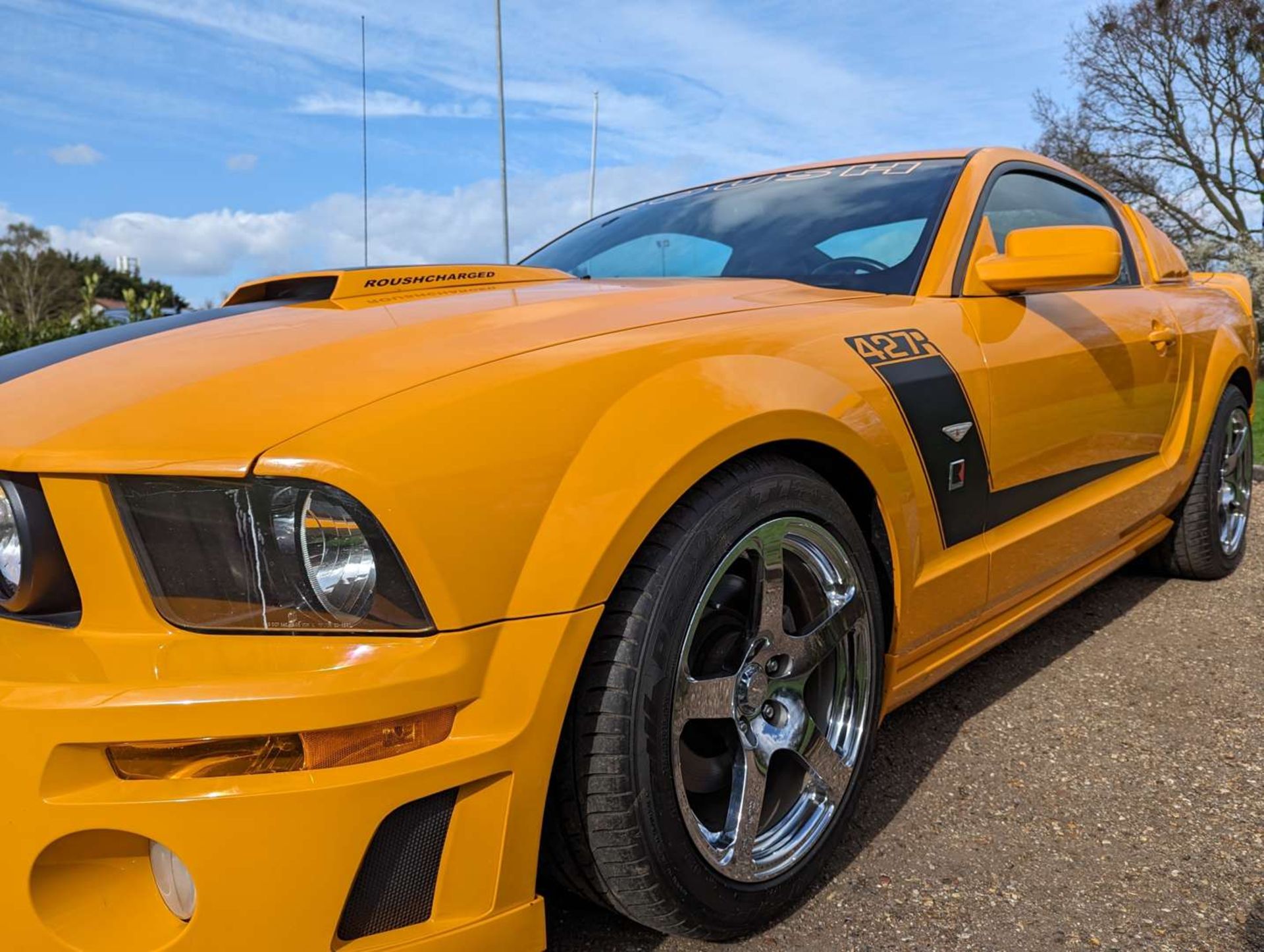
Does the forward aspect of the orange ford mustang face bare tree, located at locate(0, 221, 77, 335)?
no
